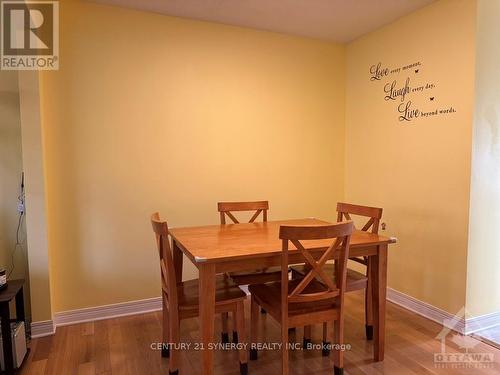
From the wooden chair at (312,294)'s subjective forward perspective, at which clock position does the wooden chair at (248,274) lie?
the wooden chair at (248,274) is roughly at 12 o'clock from the wooden chair at (312,294).

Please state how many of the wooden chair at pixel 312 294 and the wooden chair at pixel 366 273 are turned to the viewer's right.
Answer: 0

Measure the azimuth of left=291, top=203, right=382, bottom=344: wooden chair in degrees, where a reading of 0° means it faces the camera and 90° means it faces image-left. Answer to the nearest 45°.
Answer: approximately 45°

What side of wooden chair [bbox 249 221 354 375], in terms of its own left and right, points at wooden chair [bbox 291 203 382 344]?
right

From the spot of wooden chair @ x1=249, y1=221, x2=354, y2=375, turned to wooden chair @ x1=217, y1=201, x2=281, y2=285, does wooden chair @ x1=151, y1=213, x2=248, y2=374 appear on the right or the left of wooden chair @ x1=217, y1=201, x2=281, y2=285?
left

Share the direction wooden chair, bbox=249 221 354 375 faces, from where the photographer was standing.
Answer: facing away from the viewer and to the left of the viewer

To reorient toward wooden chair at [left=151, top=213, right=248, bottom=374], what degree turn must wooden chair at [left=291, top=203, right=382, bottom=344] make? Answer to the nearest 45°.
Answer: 0° — it already faces it

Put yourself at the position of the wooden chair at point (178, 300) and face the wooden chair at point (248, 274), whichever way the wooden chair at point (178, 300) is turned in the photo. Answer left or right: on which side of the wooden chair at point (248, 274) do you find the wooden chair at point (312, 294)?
right

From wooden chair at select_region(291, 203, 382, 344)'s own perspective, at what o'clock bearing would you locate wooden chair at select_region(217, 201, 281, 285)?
wooden chair at select_region(217, 201, 281, 285) is roughly at 1 o'clock from wooden chair at select_region(291, 203, 382, 344).

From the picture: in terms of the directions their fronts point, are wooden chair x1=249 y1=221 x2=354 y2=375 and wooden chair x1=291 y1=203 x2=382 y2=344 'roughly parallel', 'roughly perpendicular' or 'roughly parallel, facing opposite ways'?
roughly perpendicular

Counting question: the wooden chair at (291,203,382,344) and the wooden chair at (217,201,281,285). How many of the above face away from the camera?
0

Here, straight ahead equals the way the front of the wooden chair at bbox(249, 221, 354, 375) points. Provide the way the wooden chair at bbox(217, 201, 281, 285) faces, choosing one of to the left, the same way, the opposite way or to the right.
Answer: the opposite way

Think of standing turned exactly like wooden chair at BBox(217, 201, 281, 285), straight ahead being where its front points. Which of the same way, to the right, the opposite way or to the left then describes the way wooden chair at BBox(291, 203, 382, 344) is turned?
to the right
